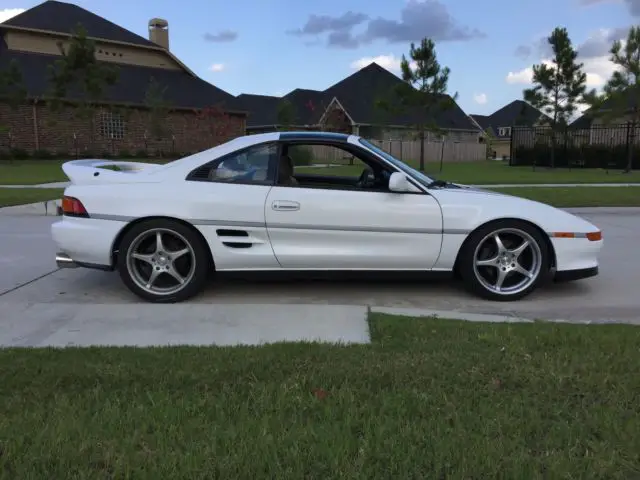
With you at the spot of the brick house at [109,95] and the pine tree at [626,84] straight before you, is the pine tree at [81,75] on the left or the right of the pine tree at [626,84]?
right

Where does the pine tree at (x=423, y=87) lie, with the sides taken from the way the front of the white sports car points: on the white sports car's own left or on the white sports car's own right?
on the white sports car's own left

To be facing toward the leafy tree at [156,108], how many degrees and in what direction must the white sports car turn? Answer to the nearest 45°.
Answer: approximately 90° to its left

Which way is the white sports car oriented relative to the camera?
to the viewer's right

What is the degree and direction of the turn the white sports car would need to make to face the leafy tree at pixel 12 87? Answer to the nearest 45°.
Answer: approximately 135° to its left

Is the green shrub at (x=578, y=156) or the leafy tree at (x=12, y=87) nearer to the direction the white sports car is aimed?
the green shrub

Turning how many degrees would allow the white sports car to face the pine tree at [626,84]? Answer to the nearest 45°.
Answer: approximately 45° to its left

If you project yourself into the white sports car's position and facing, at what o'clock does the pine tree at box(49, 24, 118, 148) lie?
The pine tree is roughly at 8 o'clock from the white sports car.

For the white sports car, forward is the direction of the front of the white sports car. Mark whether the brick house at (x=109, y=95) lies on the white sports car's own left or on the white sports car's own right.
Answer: on the white sports car's own left

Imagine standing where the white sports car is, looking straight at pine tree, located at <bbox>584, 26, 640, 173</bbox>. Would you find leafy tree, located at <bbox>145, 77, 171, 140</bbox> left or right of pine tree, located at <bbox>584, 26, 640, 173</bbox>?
left

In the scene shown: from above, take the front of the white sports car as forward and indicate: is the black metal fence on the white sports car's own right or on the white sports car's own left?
on the white sports car's own left
